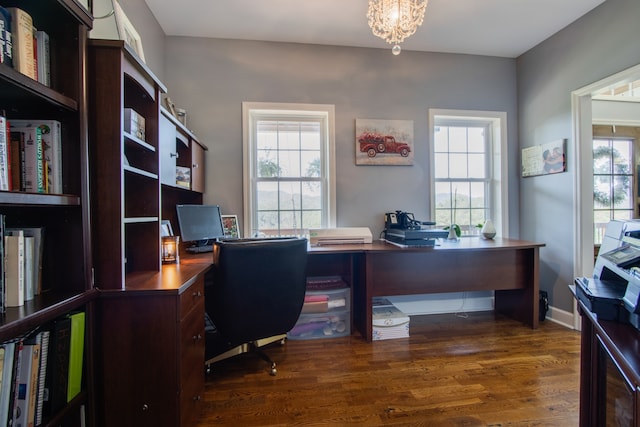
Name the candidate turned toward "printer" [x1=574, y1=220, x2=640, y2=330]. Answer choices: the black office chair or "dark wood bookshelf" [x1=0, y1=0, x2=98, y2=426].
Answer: the dark wood bookshelf

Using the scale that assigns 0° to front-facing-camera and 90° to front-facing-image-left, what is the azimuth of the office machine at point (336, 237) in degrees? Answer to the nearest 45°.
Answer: approximately 0°

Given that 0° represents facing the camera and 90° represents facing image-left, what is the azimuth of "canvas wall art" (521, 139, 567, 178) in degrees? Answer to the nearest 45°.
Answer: approximately 45°

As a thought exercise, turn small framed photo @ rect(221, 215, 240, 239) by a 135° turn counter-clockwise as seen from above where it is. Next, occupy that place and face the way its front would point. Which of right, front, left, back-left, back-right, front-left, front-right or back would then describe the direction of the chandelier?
right

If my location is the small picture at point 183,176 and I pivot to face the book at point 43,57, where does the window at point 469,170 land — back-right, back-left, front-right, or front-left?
back-left

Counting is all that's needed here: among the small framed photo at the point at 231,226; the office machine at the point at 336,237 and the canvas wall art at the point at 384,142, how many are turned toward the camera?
3

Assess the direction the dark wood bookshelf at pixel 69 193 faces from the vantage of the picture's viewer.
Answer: facing the viewer and to the right of the viewer

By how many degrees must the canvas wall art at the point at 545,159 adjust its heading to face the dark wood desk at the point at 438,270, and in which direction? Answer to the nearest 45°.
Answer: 0° — it already faces it

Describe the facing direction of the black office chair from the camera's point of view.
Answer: facing away from the viewer and to the left of the viewer
